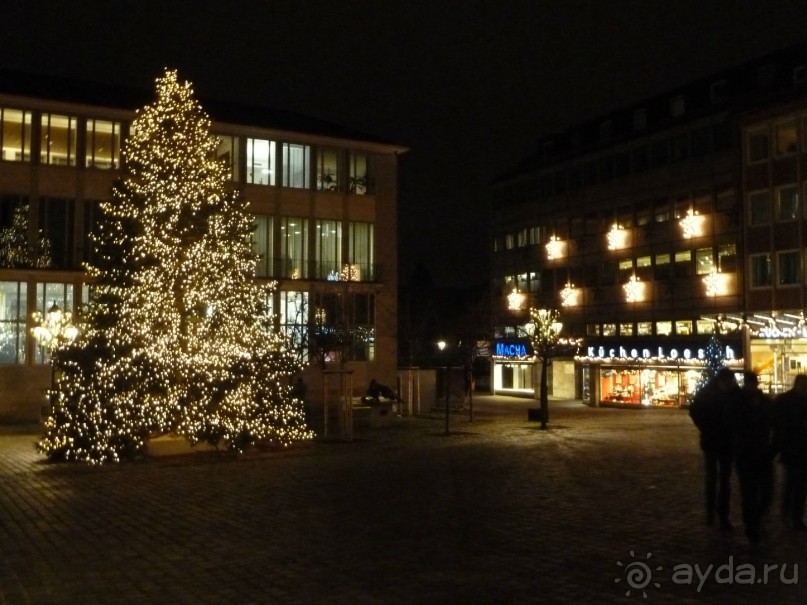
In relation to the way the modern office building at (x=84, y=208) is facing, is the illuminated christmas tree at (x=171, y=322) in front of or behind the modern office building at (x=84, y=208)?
in front

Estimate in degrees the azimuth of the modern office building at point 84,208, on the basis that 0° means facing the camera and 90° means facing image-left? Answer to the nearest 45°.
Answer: approximately 315°

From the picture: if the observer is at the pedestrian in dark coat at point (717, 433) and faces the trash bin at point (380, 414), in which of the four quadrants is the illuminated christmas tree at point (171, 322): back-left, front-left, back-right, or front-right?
front-left

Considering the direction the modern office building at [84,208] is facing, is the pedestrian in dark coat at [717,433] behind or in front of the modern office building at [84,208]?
in front

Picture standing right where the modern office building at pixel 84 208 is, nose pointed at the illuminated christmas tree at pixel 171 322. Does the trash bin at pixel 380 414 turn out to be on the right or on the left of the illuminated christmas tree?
left
